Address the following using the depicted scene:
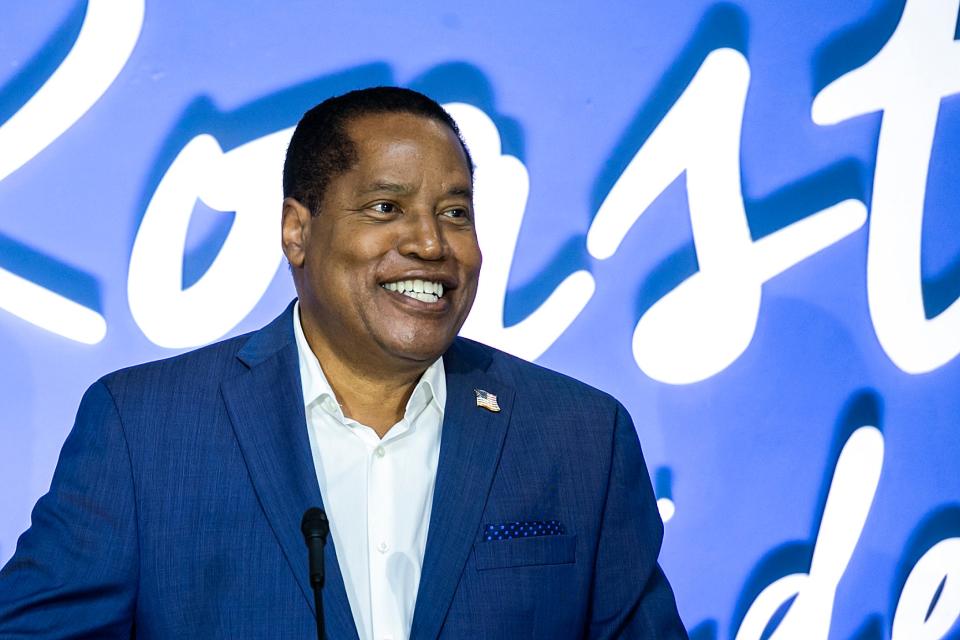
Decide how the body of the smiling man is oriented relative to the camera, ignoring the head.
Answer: toward the camera

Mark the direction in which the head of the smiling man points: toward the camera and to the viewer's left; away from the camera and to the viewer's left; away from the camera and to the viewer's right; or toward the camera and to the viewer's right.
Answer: toward the camera and to the viewer's right
